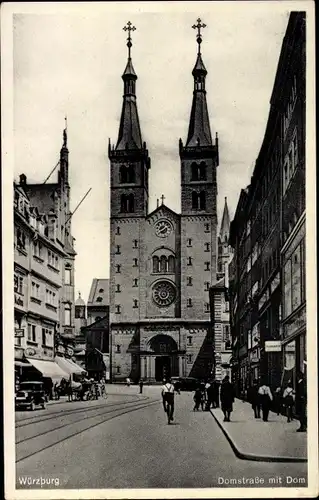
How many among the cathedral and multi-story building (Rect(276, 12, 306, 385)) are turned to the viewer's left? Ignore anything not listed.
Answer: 1

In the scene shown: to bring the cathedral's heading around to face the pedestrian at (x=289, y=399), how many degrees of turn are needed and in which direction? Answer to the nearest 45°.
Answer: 0° — it already faces them

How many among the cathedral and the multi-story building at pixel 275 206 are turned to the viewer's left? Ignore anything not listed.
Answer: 1

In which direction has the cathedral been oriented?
toward the camera

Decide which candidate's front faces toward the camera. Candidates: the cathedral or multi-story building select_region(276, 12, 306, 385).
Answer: the cathedral

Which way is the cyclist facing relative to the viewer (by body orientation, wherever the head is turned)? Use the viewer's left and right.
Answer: facing away from the viewer

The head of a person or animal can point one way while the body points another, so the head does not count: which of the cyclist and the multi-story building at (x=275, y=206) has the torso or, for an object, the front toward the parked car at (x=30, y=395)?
the multi-story building

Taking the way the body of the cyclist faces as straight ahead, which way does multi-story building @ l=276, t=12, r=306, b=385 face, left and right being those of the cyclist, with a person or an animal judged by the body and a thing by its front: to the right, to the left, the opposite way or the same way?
to the left

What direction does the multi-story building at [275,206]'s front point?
to the viewer's left

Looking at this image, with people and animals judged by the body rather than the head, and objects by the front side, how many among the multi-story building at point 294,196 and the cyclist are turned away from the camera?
1

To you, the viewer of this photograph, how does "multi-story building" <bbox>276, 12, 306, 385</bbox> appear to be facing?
facing to the left of the viewer

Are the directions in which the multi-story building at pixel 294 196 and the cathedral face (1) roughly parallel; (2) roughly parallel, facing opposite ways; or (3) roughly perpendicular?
roughly perpendicular

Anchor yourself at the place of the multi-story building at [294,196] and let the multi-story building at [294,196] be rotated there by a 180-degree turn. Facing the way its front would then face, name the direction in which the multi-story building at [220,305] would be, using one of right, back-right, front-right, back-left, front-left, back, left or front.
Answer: left
